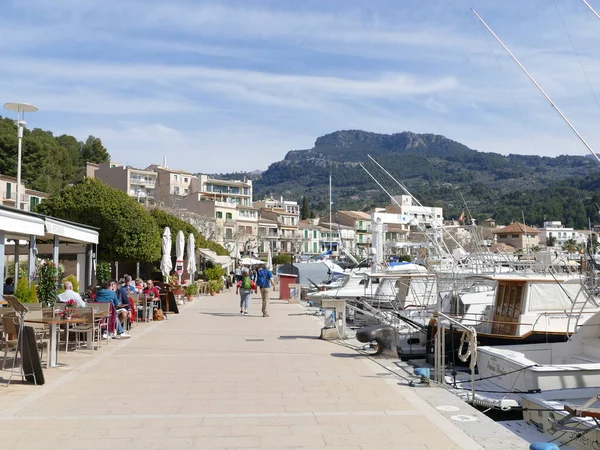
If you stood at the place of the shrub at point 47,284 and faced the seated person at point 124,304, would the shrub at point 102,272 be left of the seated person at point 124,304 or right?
left

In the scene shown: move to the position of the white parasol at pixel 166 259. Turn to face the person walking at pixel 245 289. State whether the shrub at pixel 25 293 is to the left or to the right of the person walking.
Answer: right

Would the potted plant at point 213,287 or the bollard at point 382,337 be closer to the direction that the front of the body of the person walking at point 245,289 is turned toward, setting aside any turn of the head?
the potted plant

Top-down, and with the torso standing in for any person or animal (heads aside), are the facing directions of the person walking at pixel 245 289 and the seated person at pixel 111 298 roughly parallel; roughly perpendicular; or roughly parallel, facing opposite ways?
roughly perpendicular

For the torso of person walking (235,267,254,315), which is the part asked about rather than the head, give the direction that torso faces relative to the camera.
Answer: away from the camera
